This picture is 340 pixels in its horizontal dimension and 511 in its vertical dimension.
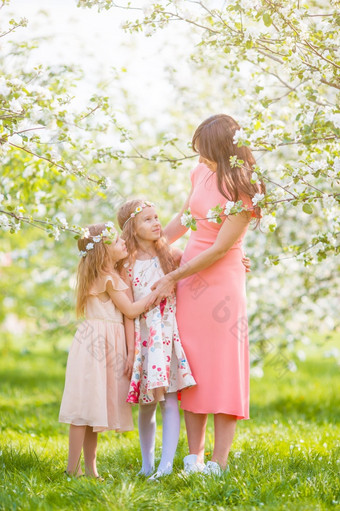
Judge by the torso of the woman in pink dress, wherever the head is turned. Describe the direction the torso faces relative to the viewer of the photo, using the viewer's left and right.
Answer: facing the viewer and to the left of the viewer

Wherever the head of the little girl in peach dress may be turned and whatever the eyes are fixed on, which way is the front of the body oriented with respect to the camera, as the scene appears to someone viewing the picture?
to the viewer's right

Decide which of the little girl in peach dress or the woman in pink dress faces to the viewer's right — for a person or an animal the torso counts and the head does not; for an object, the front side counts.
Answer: the little girl in peach dress

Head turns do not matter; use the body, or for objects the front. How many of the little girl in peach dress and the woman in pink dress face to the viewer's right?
1

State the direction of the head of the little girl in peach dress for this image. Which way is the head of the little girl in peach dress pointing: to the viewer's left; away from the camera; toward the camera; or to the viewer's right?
to the viewer's right

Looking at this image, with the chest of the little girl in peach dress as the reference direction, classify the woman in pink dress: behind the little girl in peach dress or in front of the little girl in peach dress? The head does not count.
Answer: in front
